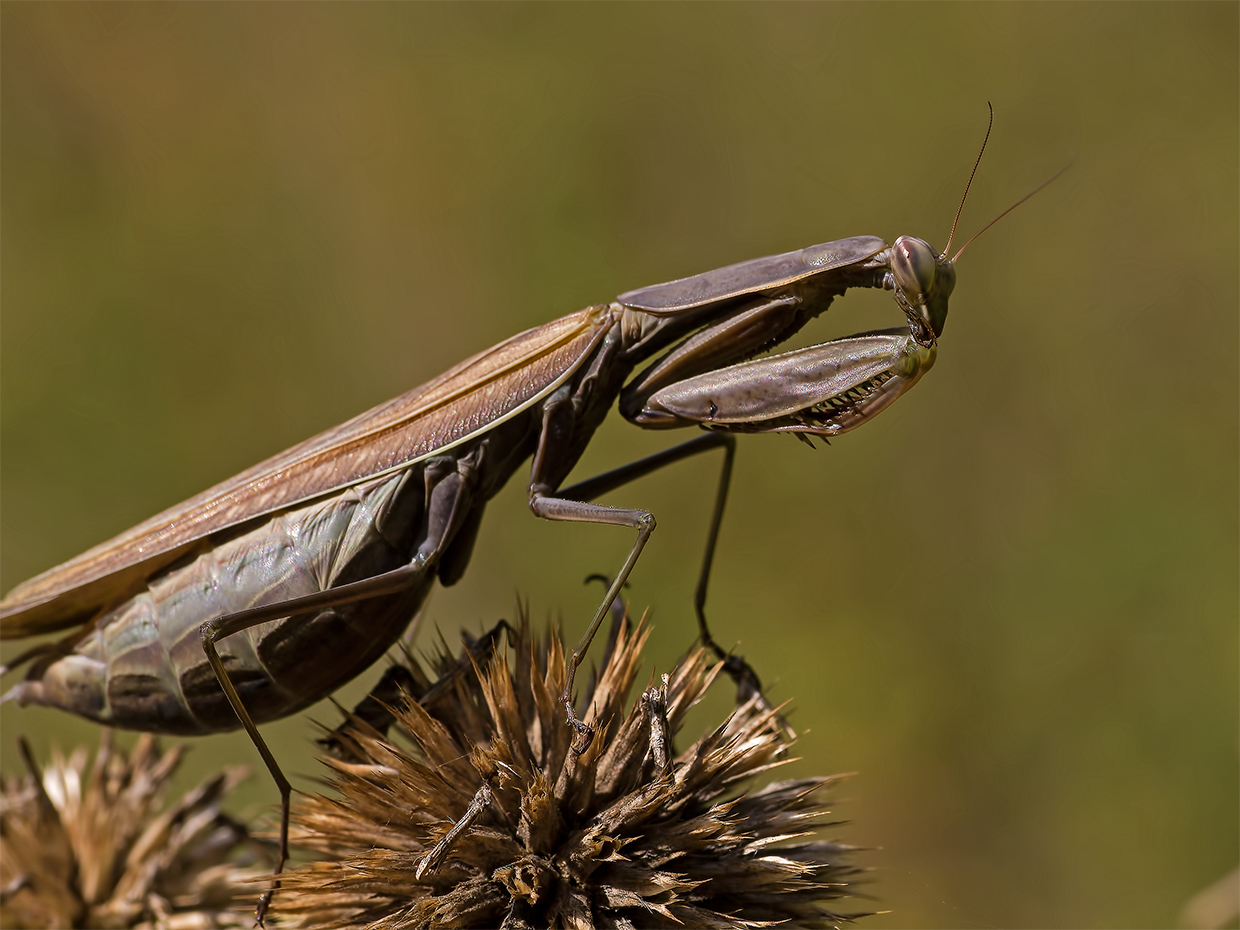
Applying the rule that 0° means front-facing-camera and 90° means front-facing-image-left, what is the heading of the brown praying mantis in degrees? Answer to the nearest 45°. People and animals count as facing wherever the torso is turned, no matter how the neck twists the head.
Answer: approximately 270°

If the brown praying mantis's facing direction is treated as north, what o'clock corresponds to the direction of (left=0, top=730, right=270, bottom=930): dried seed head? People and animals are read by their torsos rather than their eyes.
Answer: The dried seed head is roughly at 7 o'clock from the brown praying mantis.
